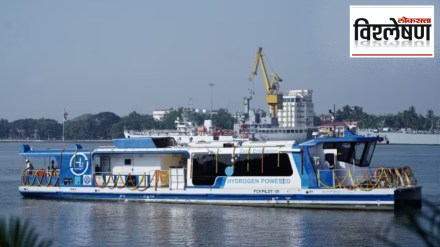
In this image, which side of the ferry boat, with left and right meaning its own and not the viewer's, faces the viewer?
right
